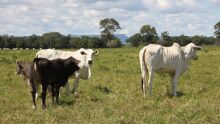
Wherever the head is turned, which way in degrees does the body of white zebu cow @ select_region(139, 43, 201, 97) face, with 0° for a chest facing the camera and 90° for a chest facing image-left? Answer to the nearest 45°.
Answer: approximately 225°

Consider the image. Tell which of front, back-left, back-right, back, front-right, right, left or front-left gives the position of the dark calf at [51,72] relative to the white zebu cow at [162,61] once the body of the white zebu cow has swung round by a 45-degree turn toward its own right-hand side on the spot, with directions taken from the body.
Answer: back-right
